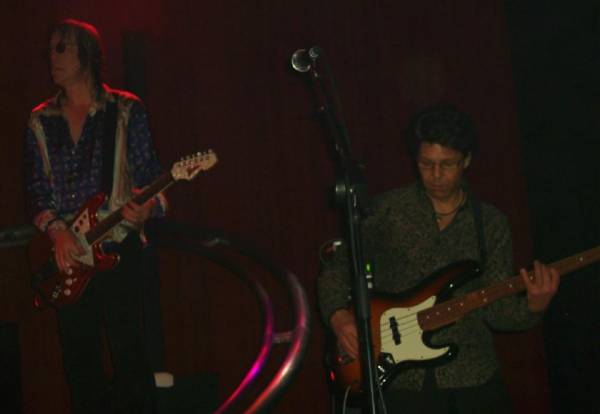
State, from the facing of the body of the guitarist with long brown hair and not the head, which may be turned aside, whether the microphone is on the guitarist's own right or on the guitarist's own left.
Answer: on the guitarist's own left

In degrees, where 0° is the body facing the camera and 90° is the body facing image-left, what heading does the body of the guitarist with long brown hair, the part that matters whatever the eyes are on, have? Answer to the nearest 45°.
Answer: approximately 45°

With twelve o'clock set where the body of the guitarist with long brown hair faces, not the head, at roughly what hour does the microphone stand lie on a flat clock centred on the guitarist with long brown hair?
The microphone stand is roughly at 10 o'clock from the guitarist with long brown hair.
